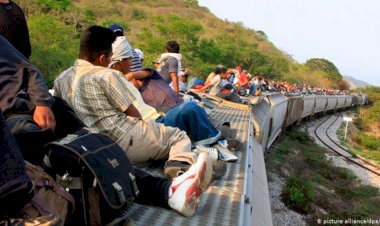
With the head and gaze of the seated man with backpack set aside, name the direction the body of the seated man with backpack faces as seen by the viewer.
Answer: to the viewer's right

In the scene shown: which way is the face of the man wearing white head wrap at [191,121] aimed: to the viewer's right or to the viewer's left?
to the viewer's right

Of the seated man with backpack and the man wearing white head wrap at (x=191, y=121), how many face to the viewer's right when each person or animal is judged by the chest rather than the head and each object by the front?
2

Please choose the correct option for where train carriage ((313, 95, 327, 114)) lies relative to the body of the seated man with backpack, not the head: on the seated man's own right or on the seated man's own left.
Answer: on the seated man's own left

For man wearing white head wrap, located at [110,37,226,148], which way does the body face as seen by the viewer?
to the viewer's right

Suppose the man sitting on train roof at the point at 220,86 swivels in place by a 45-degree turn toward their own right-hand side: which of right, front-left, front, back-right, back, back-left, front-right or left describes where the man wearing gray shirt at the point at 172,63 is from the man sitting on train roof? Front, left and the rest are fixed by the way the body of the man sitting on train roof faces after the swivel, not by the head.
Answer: front-right

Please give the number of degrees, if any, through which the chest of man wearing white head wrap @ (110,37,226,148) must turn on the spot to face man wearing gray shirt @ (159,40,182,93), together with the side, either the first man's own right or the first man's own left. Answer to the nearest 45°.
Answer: approximately 90° to the first man's own left
